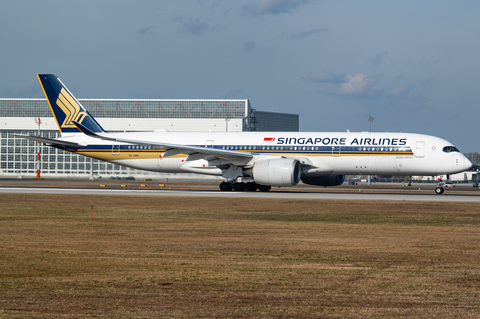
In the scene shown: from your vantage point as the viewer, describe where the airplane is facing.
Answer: facing to the right of the viewer
